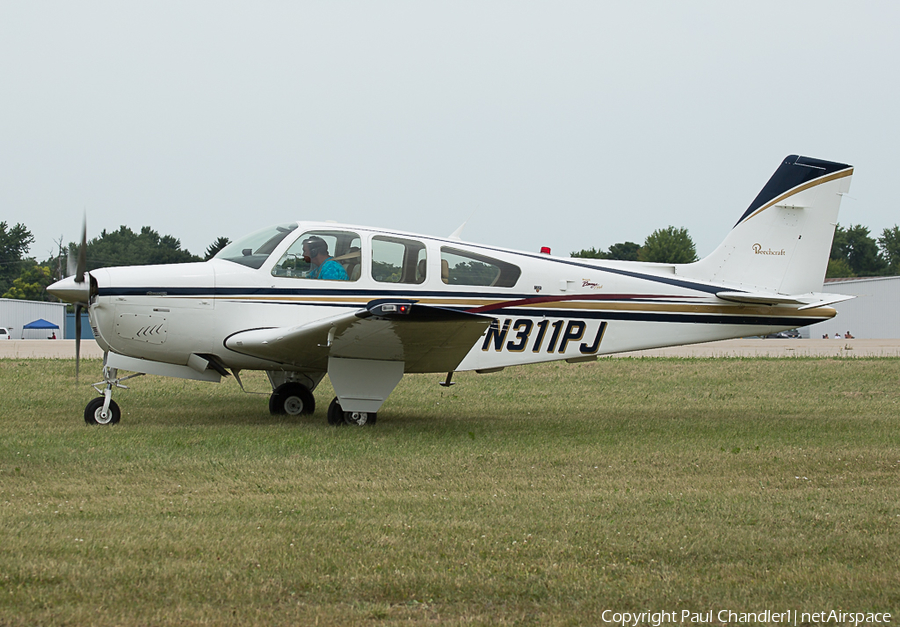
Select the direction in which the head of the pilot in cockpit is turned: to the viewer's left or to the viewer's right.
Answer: to the viewer's left

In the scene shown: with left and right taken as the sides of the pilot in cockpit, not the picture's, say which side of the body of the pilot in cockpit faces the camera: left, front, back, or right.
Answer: left

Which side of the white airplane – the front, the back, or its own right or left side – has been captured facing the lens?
left
